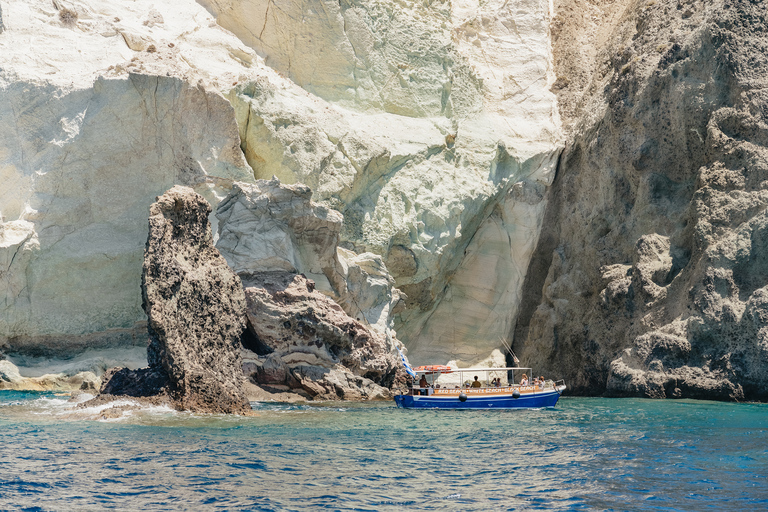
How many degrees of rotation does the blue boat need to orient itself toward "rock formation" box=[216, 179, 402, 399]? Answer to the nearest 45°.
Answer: approximately 180°

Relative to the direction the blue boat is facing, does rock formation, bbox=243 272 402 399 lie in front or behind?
behind

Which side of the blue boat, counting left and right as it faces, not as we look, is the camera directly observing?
right

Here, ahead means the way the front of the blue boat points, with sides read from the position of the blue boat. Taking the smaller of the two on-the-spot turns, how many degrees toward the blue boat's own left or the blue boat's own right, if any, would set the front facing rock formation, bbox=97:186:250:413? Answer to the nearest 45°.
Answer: approximately 135° to the blue boat's own right

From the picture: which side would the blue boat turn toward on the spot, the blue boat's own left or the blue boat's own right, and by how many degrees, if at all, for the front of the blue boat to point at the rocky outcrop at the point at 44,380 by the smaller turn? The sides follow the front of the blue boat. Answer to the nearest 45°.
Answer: approximately 180°
